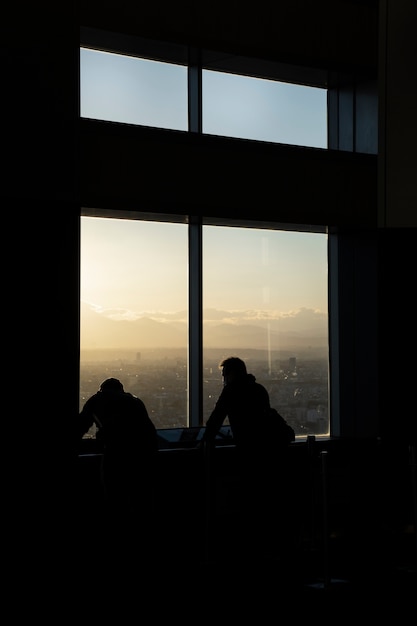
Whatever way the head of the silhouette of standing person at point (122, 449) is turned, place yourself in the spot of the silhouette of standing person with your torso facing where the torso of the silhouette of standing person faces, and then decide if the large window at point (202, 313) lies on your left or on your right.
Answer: on your right

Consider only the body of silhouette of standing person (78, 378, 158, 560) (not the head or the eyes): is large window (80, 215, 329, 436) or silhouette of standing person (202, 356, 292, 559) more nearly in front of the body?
the large window

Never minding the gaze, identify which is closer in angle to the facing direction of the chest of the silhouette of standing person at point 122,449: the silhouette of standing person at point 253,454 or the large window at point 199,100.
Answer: the large window

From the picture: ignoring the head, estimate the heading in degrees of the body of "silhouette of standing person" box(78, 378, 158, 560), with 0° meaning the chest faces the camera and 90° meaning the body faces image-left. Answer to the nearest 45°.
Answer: approximately 135°

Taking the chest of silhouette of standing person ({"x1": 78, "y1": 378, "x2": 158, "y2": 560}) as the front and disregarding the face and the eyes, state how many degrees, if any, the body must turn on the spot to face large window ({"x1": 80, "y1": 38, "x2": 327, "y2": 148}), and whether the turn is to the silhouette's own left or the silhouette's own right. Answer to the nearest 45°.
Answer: approximately 45° to the silhouette's own right

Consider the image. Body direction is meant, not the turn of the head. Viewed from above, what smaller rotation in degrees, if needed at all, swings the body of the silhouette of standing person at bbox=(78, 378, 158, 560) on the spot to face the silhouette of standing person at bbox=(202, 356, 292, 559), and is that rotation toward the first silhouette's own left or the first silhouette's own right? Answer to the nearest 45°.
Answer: approximately 135° to the first silhouette's own right
